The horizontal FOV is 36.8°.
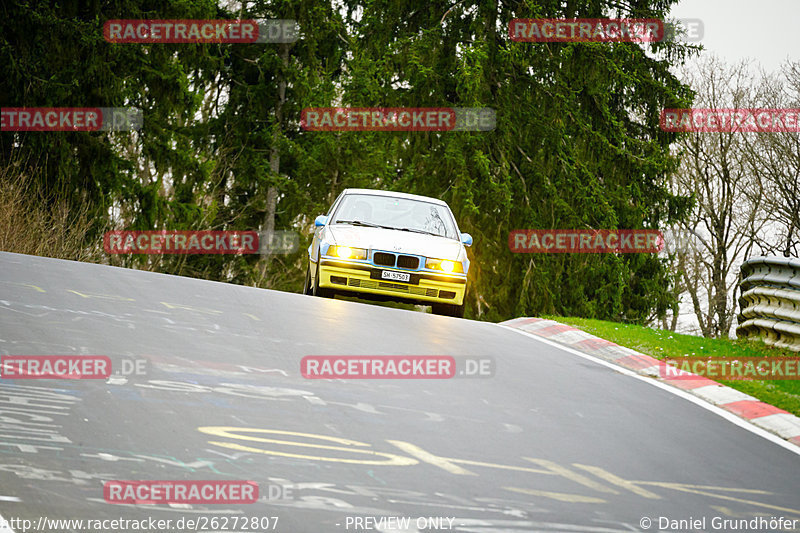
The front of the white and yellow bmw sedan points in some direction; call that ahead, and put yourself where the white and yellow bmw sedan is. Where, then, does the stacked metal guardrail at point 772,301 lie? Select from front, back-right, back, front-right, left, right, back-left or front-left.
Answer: left

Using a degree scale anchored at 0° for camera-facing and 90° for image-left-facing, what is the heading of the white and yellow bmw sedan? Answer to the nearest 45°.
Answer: approximately 0°
